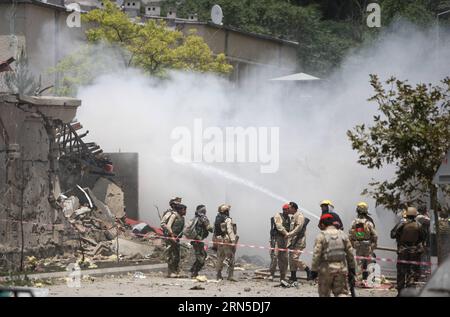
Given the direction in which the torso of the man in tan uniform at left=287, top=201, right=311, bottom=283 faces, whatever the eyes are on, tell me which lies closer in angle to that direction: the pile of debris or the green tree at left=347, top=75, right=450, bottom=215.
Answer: the pile of debris

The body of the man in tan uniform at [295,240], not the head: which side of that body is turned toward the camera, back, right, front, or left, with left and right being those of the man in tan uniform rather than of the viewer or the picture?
left

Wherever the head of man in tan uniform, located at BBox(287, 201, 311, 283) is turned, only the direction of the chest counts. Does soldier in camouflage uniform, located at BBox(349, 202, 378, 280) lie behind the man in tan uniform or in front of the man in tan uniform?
behind

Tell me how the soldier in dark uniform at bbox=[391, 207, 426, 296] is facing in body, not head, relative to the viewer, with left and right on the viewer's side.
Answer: facing away from the viewer

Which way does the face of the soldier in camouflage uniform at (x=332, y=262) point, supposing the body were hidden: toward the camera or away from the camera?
away from the camera

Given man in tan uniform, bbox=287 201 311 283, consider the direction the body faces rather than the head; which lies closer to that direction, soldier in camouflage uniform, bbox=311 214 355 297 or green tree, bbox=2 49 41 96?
the green tree
